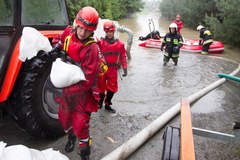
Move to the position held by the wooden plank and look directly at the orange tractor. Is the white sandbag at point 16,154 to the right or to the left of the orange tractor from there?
left

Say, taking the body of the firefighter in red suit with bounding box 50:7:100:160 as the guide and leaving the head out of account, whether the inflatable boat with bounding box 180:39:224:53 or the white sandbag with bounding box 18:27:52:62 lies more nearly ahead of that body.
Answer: the white sandbag

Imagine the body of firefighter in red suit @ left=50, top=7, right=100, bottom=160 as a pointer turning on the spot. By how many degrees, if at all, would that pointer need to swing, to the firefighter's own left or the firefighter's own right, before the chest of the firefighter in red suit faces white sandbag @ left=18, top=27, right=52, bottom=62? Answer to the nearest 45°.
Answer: approximately 90° to the firefighter's own right

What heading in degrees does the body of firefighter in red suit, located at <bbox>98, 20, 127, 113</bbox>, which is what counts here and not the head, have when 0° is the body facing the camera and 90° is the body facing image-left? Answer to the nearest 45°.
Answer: approximately 0°

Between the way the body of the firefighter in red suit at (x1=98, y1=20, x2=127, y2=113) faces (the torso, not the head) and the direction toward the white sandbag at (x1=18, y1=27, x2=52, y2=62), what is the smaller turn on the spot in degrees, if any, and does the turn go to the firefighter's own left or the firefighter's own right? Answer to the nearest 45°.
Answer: approximately 45° to the firefighter's own right

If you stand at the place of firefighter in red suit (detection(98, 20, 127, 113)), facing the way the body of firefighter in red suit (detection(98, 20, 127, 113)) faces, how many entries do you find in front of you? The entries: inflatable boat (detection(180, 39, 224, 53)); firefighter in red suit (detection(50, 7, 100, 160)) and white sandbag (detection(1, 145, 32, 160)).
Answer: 2

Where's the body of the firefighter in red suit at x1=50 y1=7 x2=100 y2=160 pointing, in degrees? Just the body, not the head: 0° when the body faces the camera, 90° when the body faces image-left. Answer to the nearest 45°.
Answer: approximately 45°
